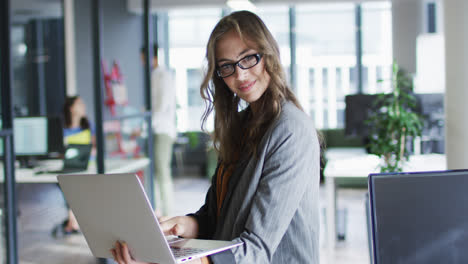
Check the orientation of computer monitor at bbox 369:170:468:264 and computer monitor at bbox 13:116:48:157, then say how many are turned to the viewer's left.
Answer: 0

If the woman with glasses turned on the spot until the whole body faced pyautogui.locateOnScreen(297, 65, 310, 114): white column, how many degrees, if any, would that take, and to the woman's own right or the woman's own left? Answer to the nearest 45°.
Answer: approximately 135° to the woman's own right

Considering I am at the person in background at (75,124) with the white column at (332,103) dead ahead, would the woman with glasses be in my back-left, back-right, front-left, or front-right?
back-right

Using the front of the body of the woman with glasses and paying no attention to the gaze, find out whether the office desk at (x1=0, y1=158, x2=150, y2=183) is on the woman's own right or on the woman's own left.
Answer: on the woman's own right

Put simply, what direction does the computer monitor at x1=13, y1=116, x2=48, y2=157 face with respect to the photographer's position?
facing the viewer
